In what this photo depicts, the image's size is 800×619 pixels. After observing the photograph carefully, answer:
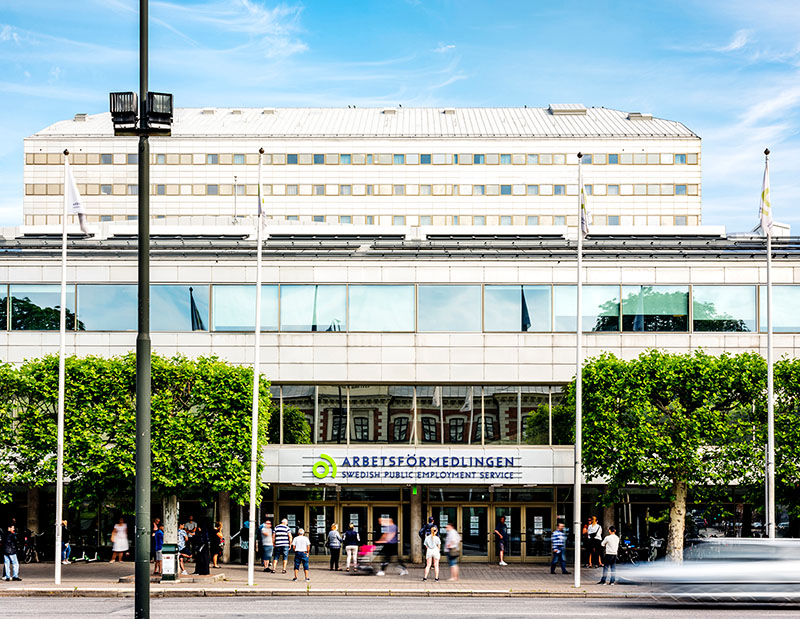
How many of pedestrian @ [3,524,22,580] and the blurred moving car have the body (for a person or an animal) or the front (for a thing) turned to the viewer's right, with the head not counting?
1

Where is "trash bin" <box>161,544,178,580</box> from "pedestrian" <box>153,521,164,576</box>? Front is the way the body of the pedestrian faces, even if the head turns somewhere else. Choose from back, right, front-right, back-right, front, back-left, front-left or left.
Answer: right

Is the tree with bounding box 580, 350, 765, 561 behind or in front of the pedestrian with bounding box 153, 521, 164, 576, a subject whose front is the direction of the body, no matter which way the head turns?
in front
